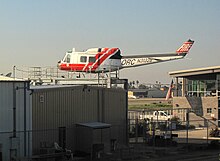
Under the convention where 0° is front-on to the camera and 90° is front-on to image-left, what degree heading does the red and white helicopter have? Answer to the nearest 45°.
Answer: approximately 90°
